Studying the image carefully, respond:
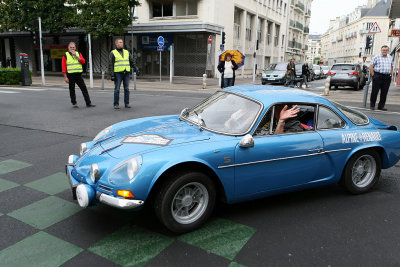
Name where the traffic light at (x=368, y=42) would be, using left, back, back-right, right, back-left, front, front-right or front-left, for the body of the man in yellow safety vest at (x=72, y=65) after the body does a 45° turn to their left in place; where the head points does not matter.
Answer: front-left

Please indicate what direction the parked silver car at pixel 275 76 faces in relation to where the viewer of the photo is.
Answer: facing the viewer and to the left of the viewer

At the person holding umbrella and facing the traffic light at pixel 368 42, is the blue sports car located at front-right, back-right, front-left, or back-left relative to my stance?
back-right

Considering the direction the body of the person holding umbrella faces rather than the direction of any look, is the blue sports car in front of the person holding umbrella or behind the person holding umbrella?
in front

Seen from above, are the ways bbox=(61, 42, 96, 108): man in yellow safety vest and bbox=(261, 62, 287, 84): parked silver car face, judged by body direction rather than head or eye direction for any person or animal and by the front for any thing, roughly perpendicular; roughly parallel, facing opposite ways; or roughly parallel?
roughly parallel

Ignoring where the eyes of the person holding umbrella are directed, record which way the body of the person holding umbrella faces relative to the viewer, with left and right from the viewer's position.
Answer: facing the viewer

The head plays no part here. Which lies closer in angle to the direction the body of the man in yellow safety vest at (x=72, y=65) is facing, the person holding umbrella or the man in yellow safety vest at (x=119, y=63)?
the man in yellow safety vest

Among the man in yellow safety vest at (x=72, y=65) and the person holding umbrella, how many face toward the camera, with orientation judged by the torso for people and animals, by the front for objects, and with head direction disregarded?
2

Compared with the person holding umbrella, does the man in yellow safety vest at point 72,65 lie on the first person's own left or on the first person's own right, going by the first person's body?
on the first person's own right

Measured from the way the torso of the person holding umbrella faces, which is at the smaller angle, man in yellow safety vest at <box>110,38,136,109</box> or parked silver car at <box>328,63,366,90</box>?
the man in yellow safety vest

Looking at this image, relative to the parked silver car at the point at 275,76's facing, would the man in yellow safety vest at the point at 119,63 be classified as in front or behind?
in front

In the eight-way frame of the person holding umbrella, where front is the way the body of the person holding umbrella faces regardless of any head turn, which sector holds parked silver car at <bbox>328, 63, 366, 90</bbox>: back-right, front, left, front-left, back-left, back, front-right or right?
back-left

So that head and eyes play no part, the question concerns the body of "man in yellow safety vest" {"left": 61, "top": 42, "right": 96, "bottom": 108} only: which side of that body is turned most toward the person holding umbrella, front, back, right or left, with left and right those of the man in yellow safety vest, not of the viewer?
left
